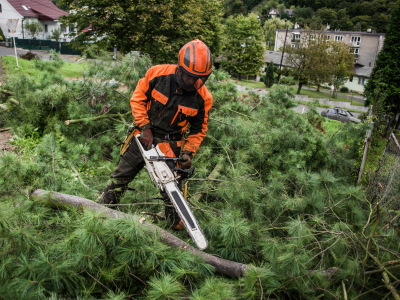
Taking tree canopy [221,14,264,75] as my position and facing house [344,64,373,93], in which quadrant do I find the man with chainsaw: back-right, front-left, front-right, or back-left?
back-right

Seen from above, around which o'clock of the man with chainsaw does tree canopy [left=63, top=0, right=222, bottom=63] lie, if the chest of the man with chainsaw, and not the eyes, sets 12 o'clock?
The tree canopy is roughly at 6 o'clock from the man with chainsaw.

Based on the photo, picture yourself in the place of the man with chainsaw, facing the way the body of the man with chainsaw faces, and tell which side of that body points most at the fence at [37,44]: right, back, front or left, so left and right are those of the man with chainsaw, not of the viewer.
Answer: back

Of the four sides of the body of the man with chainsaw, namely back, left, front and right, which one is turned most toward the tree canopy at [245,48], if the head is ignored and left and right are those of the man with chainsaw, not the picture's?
back

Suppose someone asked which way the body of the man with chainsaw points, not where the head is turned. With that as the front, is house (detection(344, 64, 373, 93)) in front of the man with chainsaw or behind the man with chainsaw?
behind

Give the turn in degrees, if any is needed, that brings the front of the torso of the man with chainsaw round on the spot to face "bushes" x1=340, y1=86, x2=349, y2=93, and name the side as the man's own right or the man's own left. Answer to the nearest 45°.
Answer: approximately 135° to the man's own left

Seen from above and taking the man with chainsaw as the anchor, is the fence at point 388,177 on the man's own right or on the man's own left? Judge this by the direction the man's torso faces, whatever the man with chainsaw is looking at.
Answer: on the man's own left

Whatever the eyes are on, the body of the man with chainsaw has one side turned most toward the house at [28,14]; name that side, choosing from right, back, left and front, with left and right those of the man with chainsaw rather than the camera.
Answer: back

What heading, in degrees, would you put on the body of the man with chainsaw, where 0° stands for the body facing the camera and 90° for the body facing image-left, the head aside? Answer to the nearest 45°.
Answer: approximately 0°
